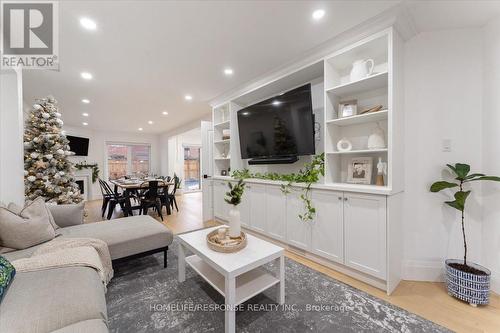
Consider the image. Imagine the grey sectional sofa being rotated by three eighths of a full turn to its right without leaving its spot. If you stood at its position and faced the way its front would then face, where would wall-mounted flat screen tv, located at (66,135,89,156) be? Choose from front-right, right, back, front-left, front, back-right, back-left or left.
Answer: back-right

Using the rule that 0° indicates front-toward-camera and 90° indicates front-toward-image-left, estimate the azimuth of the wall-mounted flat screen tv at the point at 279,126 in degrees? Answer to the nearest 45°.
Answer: approximately 45°

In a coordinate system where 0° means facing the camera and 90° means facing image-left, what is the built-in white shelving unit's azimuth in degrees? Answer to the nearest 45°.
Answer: approximately 45°

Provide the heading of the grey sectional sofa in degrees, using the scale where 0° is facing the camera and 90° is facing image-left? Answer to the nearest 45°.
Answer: approximately 270°

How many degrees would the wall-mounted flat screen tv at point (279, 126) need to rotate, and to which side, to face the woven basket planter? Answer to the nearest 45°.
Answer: approximately 90° to its left

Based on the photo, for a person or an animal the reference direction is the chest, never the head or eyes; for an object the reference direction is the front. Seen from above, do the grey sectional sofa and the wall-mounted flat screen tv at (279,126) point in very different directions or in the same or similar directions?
very different directions

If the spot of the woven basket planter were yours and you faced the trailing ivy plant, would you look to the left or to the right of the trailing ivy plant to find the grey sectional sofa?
left
